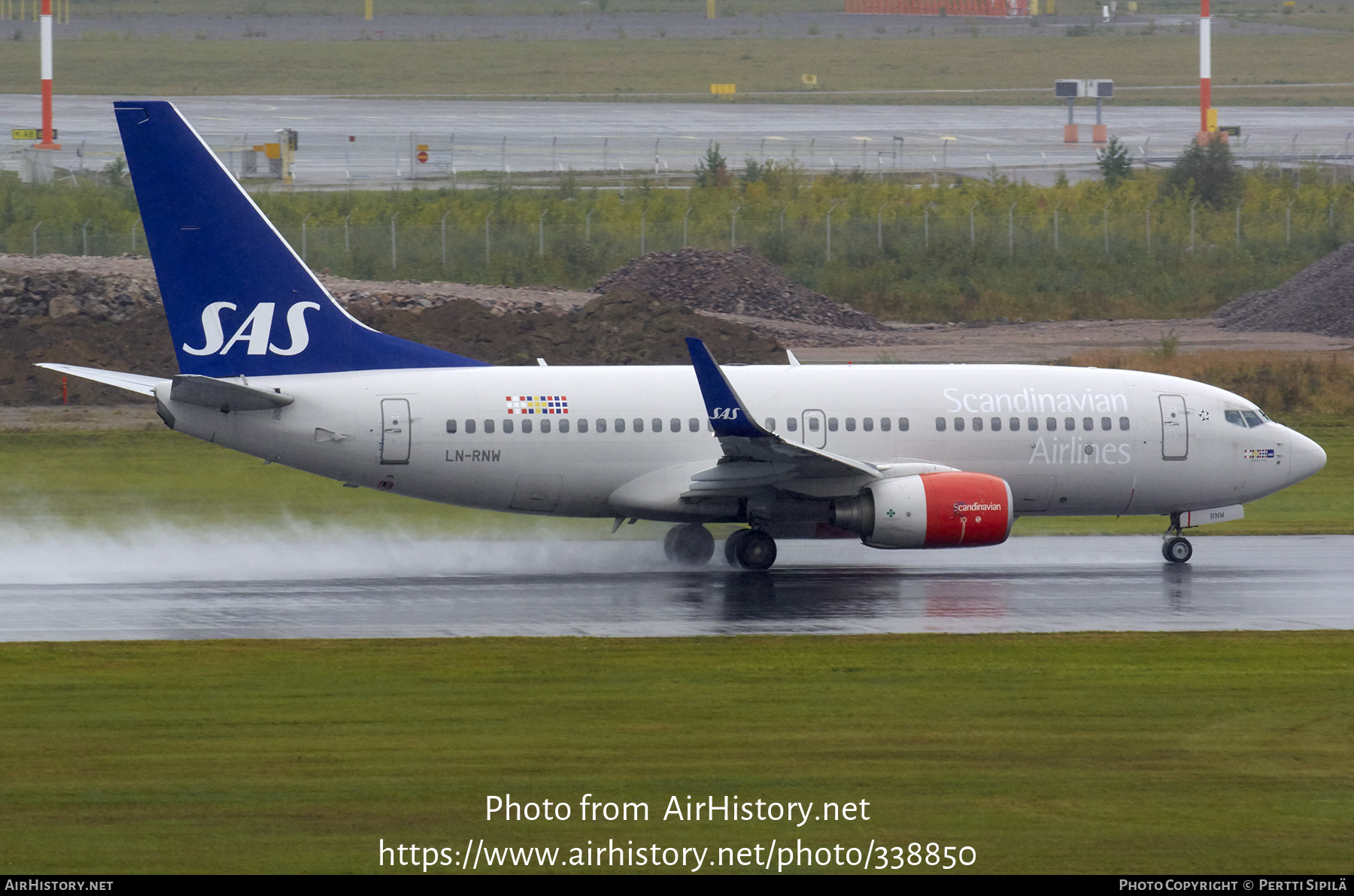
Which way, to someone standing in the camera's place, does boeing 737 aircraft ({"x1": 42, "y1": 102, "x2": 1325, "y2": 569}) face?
facing to the right of the viewer
